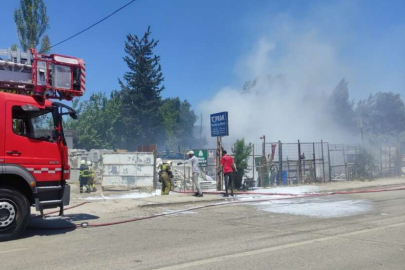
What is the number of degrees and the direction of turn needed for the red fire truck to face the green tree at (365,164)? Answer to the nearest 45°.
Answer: approximately 45° to its left

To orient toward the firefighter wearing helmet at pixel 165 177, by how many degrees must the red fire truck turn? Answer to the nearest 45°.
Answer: approximately 45° to its left

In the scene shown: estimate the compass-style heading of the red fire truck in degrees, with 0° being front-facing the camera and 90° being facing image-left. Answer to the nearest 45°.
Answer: approximately 270°

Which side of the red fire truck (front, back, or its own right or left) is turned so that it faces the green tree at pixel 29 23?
left

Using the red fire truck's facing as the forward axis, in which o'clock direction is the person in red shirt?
The person in red shirt is roughly at 11 o'clock from the red fire truck.

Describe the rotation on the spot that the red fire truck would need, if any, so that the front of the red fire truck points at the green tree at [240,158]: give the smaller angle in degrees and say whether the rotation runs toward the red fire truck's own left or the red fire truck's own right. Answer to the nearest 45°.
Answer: approximately 45° to the red fire truck's own left

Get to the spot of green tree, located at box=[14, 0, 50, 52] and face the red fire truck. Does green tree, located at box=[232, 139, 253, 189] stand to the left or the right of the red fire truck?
left

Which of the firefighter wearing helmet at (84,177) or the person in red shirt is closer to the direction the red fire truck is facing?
the person in red shirt

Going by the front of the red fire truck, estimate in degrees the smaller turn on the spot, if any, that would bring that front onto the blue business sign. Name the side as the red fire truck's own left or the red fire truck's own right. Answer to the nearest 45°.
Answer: approximately 45° to the red fire truck's own left

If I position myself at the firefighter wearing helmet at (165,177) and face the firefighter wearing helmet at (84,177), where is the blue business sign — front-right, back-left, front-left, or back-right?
back-right
